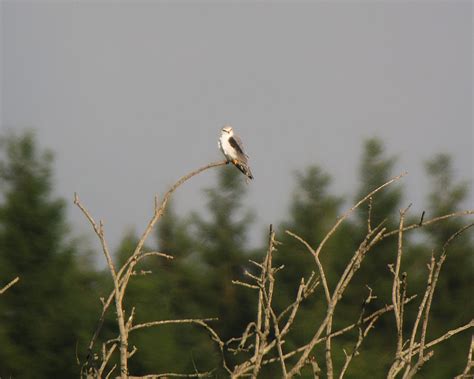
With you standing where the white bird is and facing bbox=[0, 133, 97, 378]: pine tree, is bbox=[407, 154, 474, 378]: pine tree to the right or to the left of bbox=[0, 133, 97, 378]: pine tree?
right

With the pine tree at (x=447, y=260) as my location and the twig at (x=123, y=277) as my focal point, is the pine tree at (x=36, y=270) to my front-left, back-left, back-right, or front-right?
front-right

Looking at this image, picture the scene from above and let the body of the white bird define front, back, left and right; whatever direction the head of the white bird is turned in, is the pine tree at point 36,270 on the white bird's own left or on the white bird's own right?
on the white bird's own right

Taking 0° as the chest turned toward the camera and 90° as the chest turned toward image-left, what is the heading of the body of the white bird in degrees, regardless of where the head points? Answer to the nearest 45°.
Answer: approximately 45°
